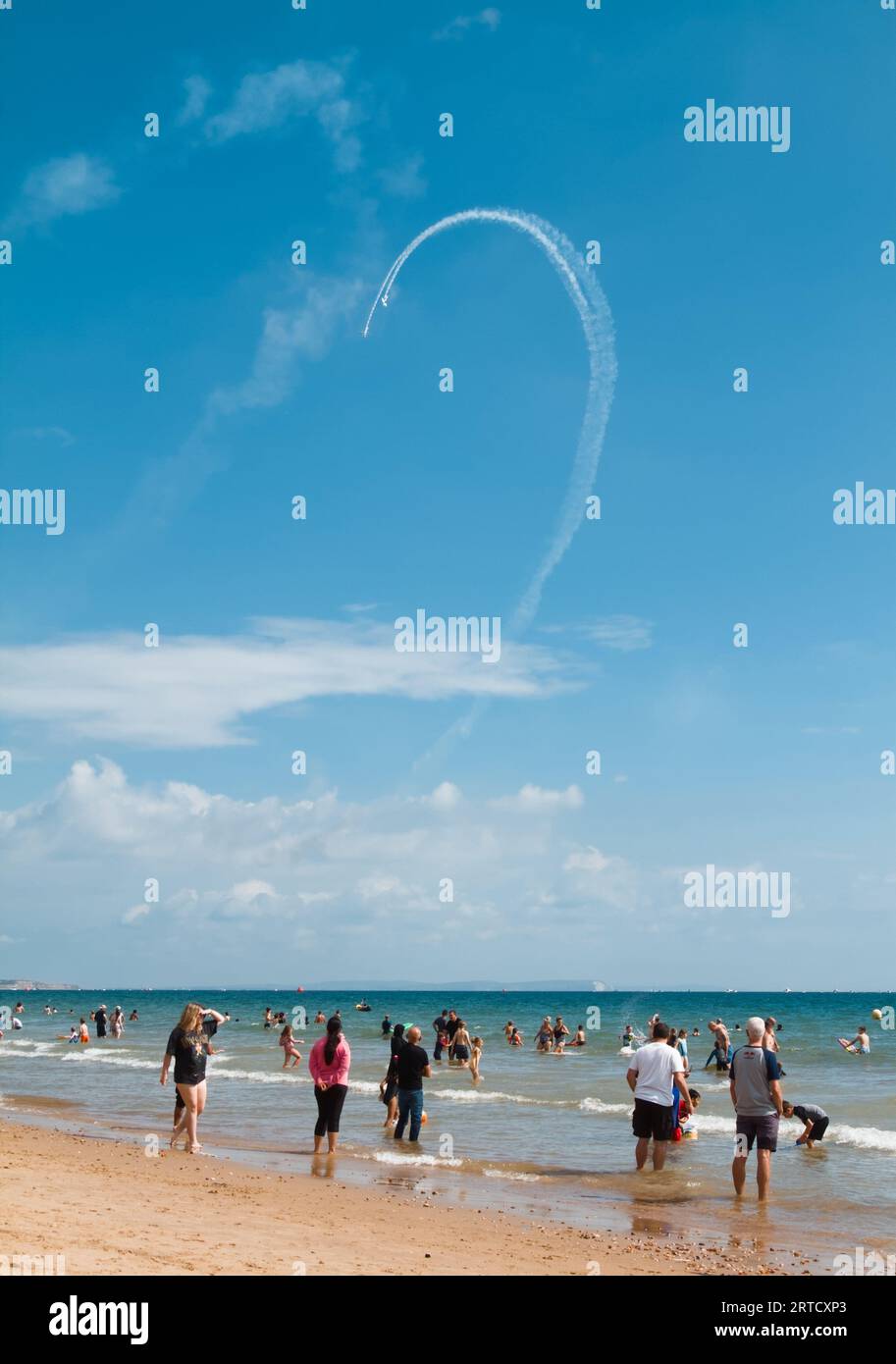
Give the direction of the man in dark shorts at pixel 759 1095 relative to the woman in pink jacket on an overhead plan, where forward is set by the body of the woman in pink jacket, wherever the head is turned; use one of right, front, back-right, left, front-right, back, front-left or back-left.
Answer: back-right

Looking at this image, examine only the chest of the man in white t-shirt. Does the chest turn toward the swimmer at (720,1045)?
yes

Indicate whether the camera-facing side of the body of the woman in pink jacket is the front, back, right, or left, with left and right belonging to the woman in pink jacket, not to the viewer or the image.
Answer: back

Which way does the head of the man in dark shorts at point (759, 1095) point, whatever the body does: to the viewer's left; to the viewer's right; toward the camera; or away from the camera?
away from the camera

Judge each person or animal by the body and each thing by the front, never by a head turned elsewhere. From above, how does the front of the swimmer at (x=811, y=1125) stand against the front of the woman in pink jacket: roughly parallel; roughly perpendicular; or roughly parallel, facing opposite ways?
roughly perpendicular

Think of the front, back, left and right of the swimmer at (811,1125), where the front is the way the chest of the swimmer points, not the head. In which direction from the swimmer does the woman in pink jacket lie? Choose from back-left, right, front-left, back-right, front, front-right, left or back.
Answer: front-left

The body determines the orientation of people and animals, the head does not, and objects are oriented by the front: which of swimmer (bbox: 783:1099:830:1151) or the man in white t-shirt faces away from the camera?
the man in white t-shirt

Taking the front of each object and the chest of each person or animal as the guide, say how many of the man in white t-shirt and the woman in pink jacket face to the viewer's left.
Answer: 0

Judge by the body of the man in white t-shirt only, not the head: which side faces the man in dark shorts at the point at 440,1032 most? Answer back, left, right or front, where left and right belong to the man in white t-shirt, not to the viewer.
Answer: front

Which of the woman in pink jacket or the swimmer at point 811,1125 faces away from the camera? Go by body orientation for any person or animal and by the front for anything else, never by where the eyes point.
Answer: the woman in pink jacket

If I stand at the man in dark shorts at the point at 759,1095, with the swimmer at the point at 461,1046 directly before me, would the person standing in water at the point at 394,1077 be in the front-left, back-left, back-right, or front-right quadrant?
front-left

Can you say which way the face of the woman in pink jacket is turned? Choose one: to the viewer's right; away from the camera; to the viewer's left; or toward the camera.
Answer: away from the camera

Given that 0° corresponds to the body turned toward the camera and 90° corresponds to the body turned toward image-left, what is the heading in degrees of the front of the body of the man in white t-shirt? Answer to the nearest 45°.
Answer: approximately 180°

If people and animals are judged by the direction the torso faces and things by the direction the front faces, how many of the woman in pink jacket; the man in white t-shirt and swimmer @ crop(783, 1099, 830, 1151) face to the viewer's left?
1

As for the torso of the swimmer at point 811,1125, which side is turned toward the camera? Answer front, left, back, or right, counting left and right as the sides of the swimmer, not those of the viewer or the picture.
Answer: left

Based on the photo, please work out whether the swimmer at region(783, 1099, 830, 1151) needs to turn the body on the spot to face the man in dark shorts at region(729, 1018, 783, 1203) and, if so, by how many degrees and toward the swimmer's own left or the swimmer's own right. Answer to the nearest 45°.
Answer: approximately 90° to the swimmer's own left
